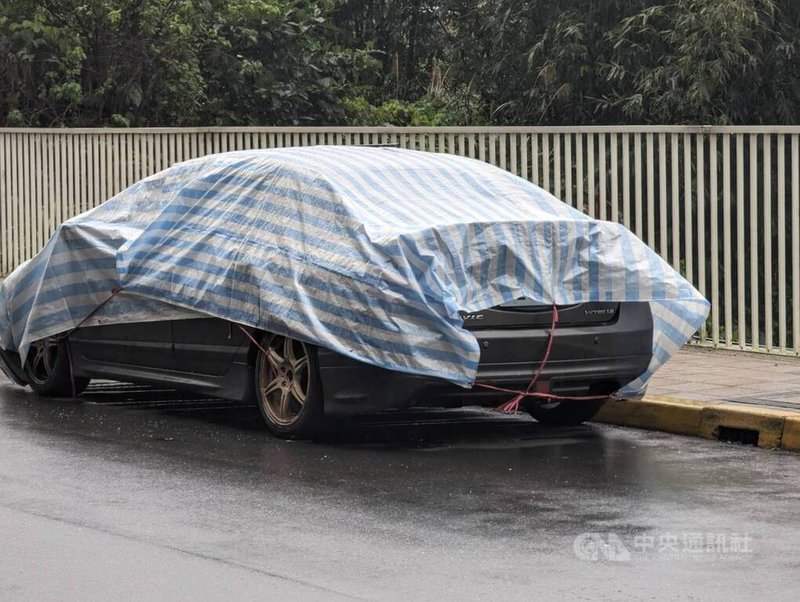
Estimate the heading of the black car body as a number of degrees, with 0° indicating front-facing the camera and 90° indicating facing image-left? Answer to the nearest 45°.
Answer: approximately 135°

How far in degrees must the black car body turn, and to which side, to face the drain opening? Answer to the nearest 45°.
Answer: approximately 135° to its right

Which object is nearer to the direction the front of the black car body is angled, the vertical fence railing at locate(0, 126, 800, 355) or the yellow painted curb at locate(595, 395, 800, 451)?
the vertical fence railing

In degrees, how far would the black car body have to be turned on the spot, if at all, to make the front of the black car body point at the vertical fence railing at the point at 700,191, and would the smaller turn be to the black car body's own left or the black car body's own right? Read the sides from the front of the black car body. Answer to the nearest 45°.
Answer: approximately 90° to the black car body's own right

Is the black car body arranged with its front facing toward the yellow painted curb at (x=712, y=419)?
no

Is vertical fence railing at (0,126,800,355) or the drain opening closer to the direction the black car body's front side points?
the vertical fence railing

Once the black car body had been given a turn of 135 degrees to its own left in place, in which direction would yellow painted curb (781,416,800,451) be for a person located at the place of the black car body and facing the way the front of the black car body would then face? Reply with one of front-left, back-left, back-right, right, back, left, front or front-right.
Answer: left

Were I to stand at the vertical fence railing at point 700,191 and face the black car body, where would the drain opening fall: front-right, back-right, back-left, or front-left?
front-left
